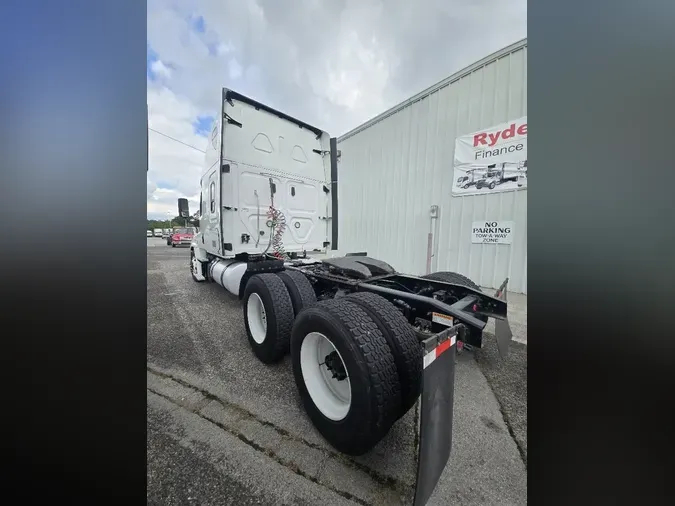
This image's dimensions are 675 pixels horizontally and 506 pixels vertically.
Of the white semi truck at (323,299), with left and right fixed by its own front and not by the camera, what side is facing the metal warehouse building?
right

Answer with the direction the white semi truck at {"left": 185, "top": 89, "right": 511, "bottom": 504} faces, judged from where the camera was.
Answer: facing away from the viewer and to the left of the viewer
